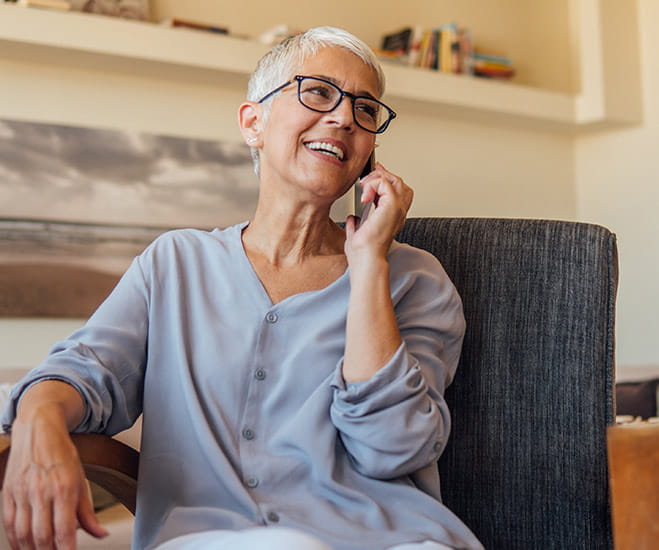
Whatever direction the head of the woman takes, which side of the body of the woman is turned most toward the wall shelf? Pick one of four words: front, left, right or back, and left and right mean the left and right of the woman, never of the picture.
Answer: back

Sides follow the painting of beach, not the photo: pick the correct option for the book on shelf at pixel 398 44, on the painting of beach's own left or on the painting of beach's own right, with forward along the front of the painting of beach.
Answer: on the painting of beach's own left

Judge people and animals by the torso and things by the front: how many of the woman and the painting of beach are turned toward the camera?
2

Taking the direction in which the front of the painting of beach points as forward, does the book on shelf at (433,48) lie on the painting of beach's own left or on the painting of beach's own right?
on the painting of beach's own left

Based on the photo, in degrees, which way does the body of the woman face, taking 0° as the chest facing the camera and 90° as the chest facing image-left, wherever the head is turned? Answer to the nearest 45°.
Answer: approximately 0°

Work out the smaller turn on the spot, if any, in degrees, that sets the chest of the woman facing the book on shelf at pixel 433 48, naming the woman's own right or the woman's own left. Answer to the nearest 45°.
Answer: approximately 180°

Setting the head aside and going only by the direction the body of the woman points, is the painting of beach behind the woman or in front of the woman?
behind

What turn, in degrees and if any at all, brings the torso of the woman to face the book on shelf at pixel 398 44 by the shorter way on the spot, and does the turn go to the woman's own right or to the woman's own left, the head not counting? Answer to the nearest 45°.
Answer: approximately 180°

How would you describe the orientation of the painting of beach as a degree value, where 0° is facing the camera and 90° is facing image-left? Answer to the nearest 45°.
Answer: approximately 0°
